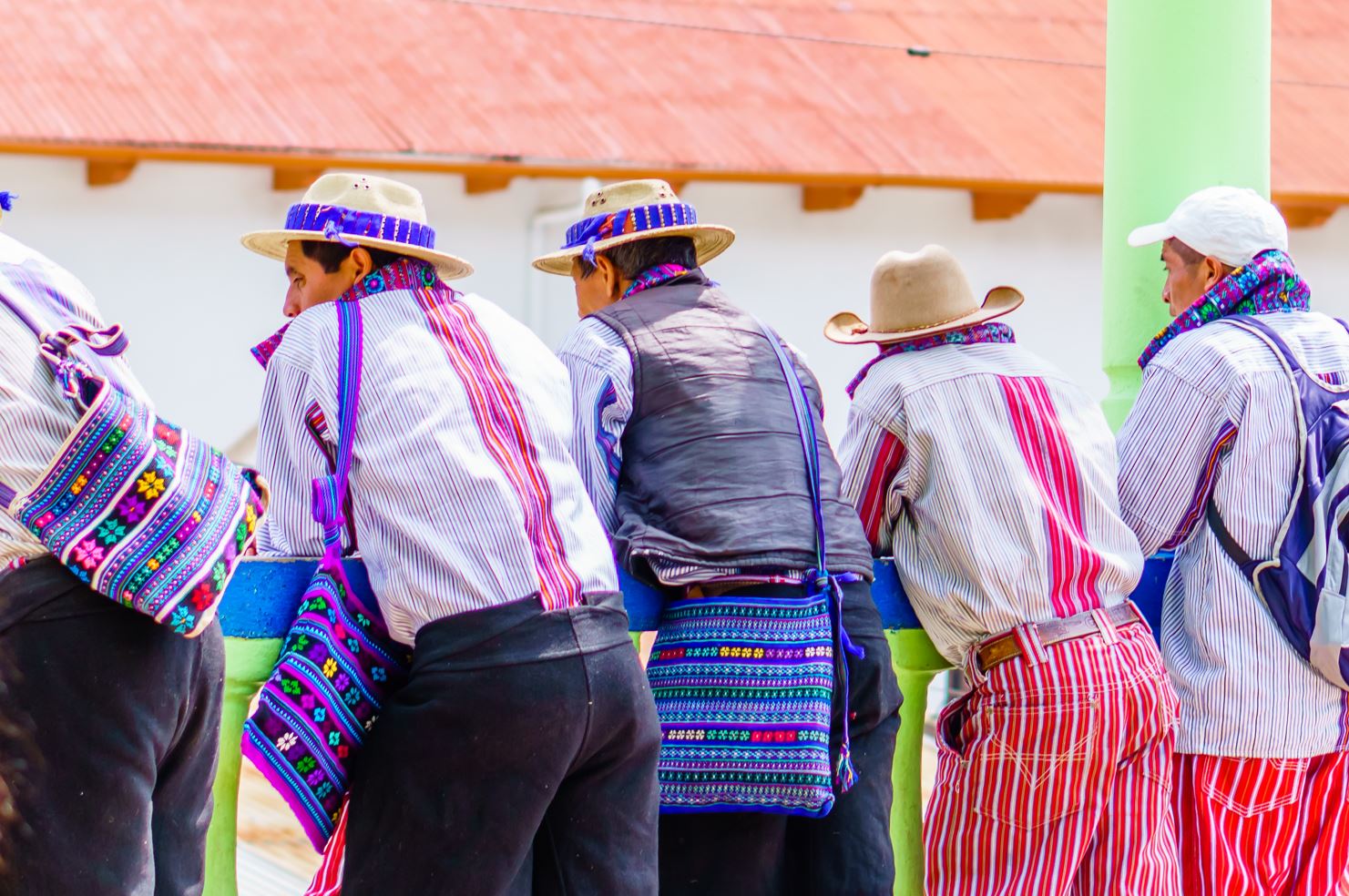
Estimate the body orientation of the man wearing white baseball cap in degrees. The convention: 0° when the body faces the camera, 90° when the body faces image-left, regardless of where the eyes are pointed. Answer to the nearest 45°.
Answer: approximately 135°

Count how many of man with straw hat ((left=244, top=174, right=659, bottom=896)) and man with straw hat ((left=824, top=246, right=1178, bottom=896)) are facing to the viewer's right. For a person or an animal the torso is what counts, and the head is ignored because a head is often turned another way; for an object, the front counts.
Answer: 0

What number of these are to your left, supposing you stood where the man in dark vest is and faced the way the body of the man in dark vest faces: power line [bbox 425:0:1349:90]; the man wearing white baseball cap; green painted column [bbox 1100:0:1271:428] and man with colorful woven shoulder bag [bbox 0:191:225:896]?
1

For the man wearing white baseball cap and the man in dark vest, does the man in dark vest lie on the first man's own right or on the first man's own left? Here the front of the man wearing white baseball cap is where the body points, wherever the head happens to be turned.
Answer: on the first man's own left

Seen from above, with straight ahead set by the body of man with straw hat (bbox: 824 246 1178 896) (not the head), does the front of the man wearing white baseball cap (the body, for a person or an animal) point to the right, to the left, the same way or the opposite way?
the same way

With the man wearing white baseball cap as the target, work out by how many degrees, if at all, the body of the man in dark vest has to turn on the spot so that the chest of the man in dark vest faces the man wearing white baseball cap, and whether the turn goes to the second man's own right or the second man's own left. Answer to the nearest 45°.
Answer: approximately 135° to the second man's own right

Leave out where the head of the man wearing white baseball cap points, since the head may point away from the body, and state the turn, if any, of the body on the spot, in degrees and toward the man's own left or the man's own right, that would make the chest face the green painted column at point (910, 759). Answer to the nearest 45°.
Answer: approximately 45° to the man's own left

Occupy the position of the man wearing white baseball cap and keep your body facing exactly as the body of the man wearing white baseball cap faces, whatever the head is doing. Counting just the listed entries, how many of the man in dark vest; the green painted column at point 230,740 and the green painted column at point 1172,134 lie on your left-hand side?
2

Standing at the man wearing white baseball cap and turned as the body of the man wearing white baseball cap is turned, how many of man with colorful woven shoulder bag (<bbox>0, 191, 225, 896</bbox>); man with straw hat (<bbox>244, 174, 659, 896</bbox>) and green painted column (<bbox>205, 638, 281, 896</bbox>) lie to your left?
3

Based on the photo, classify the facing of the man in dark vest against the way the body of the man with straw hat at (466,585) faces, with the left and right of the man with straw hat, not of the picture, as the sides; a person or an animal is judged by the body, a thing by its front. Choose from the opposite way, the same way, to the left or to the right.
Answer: the same way

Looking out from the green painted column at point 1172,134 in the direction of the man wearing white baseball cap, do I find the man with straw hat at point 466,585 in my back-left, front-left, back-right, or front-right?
front-right

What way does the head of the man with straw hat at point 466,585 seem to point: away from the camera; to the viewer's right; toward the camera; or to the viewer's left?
to the viewer's left

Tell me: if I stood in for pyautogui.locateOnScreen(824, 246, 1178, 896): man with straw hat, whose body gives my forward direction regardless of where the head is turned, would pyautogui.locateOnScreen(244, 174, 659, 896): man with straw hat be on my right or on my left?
on my left

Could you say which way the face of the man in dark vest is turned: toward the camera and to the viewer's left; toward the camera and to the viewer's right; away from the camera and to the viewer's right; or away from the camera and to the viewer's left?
away from the camera and to the viewer's left

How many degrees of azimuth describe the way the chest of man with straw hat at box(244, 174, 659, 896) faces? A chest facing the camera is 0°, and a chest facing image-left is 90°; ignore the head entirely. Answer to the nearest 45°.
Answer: approximately 135°

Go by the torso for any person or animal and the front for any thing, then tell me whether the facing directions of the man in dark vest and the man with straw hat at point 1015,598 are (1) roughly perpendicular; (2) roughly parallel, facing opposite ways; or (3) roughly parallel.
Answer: roughly parallel

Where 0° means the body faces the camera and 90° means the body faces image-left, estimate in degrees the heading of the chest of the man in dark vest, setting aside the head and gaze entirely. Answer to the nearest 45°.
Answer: approximately 135°

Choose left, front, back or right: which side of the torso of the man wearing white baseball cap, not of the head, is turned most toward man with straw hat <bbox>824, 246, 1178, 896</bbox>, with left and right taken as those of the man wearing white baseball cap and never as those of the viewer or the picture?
left

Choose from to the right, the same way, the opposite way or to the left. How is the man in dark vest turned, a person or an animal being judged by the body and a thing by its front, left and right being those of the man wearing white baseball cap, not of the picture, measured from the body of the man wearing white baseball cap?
the same way
